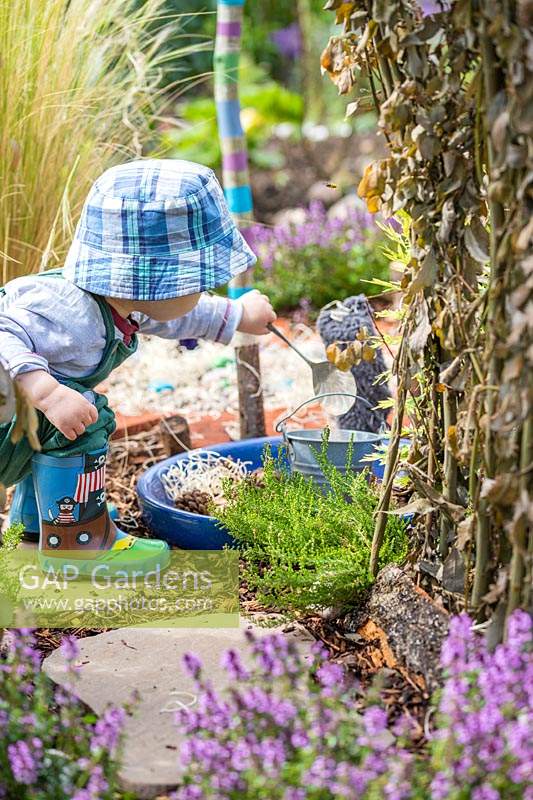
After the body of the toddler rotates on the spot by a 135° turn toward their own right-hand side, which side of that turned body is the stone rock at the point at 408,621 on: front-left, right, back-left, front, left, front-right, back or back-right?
left

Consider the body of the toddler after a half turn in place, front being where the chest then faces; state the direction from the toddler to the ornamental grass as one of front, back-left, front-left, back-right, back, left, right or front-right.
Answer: right

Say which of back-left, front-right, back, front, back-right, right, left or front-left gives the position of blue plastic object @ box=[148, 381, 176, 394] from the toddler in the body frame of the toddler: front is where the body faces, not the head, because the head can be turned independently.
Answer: left

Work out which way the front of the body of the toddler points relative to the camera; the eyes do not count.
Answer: to the viewer's right

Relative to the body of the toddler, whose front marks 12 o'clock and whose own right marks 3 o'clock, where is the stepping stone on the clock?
The stepping stone is roughly at 3 o'clock from the toddler.

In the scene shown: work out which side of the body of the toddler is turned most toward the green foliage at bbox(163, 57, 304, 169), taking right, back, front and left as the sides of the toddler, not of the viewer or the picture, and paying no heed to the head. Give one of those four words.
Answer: left

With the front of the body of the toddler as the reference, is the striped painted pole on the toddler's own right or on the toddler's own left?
on the toddler's own left
